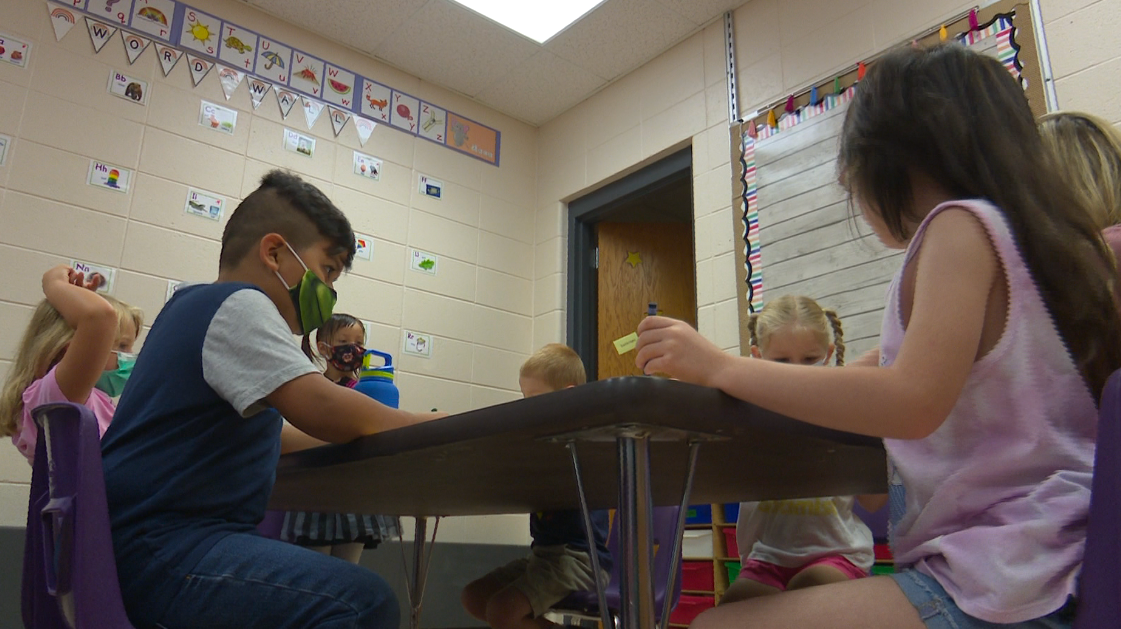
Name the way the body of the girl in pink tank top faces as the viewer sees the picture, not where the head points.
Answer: to the viewer's left

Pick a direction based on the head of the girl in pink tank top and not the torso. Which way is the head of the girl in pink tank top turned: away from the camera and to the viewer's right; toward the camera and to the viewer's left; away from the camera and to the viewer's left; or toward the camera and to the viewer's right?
away from the camera and to the viewer's left

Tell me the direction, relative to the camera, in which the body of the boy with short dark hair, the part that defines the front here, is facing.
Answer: to the viewer's right

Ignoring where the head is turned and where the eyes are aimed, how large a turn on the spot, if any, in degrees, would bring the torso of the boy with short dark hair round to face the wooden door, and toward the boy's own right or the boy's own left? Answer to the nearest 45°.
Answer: approximately 45° to the boy's own left

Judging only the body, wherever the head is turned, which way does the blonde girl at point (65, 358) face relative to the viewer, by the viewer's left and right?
facing to the right of the viewer

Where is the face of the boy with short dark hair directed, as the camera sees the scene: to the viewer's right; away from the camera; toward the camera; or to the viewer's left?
to the viewer's right

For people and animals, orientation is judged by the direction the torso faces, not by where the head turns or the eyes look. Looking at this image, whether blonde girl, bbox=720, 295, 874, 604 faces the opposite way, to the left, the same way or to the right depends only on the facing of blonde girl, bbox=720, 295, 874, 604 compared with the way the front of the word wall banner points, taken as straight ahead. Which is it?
to the right
